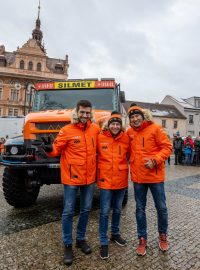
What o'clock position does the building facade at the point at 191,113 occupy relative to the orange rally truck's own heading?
The building facade is roughly at 7 o'clock from the orange rally truck.

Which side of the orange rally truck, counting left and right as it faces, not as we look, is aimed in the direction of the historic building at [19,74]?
back

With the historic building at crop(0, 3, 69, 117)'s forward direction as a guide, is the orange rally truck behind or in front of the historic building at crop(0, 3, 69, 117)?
in front

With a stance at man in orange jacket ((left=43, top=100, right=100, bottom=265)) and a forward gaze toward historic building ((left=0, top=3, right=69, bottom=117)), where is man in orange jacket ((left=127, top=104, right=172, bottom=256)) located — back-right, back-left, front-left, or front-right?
back-right

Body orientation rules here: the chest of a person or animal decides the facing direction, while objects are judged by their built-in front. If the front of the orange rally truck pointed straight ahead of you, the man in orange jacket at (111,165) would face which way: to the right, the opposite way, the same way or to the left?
the same way

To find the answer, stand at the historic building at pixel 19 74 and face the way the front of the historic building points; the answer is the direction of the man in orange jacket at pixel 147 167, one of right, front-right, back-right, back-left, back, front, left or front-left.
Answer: front

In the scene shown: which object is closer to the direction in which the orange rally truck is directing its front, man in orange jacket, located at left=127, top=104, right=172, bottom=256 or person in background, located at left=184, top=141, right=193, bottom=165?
the man in orange jacket

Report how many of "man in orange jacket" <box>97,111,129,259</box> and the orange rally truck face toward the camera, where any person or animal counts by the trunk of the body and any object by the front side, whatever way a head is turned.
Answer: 2

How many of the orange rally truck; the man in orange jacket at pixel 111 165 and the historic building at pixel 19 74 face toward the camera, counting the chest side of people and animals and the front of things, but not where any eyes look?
3

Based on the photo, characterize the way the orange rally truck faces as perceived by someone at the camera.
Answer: facing the viewer

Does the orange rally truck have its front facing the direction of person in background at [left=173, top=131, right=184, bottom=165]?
no

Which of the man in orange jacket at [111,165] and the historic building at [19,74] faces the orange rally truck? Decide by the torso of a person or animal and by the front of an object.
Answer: the historic building

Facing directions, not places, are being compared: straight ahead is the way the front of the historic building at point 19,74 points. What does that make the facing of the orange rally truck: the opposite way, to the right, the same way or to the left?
the same way

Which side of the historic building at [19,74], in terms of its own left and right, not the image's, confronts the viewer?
front

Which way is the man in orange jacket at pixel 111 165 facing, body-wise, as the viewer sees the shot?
toward the camera

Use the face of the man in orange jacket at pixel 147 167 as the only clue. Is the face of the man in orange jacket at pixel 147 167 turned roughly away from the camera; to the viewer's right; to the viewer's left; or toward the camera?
toward the camera

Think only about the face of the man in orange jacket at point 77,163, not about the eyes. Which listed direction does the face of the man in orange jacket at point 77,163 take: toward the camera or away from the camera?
toward the camera
